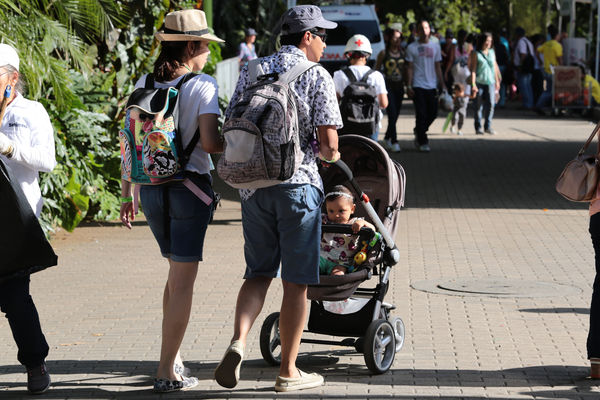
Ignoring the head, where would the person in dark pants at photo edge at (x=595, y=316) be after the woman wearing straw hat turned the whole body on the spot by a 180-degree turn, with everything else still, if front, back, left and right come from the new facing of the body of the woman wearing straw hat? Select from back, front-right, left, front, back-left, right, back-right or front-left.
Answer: back-left

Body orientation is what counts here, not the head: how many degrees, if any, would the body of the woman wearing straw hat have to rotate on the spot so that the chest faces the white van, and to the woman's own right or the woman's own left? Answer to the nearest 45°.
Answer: approximately 45° to the woman's own left

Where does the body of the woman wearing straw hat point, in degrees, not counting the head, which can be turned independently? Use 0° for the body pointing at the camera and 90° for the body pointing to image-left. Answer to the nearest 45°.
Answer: approximately 225°

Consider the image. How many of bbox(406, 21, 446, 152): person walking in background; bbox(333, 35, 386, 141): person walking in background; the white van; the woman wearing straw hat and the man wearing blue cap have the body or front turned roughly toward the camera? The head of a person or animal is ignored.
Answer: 2

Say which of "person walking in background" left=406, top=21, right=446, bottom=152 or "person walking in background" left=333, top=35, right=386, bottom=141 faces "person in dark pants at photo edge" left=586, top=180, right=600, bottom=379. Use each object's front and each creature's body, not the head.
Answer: "person walking in background" left=406, top=21, right=446, bottom=152

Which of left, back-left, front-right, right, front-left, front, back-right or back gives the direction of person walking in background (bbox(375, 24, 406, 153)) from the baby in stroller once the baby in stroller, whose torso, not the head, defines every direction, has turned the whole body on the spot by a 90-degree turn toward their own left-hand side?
back-left

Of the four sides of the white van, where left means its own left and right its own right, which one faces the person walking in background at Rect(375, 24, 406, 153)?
front

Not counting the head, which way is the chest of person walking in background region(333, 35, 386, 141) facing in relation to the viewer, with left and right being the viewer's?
facing away from the viewer

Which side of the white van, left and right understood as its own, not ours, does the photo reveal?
front

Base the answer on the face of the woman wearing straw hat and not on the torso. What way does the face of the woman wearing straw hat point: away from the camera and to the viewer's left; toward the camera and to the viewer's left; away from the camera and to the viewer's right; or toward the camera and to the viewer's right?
away from the camera and to the viewer's right

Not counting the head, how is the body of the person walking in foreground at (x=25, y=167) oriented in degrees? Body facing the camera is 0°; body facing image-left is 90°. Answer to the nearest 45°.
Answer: approximately 45°

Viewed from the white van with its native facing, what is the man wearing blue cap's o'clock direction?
The man wearing blue cap is roughly at 12 o'clock from the white van.

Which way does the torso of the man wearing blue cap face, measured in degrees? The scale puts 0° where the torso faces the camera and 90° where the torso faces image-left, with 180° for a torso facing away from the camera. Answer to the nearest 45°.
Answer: approximately 225°

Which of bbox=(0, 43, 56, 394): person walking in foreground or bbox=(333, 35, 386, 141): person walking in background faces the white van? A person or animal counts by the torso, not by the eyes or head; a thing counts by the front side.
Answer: bbox=(333, 35, 386, 141): person walking in background
